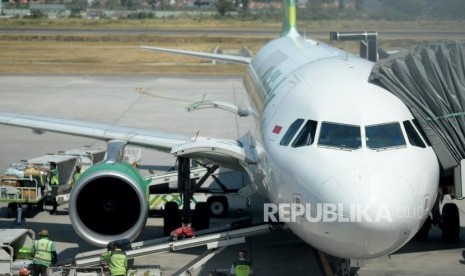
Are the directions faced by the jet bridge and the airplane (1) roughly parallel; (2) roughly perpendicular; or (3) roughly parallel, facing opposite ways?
roughly perpendicular

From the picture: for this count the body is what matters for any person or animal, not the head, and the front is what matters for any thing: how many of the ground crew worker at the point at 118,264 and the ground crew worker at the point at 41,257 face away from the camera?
2

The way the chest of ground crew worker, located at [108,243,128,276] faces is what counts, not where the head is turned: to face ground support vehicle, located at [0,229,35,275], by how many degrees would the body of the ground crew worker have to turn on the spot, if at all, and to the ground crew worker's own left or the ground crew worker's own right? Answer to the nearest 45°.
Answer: approximately 45° to the ground crew worker's own left

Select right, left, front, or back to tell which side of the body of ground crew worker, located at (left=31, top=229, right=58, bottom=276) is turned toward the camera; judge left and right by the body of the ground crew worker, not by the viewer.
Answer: back

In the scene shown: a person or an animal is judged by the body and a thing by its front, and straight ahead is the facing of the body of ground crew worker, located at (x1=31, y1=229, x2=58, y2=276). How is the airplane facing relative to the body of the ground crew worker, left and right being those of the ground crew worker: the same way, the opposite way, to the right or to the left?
the opposite way

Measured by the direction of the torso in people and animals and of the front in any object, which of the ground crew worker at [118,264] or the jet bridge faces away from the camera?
the ground crew worker

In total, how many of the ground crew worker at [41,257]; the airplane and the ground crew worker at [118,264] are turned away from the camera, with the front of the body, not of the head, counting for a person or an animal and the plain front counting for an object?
2

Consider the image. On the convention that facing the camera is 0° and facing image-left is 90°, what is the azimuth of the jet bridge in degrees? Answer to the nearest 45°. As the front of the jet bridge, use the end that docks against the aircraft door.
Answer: approximately 90°

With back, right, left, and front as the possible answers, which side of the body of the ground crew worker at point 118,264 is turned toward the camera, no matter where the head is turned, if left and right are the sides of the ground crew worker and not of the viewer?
back

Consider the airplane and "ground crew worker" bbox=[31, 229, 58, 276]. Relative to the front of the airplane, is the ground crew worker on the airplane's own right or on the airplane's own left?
on the airplane's own right

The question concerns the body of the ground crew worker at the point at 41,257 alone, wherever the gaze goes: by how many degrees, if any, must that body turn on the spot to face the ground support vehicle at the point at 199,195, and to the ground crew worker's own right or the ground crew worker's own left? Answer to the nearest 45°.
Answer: approximately 45° to the ground crew worker's own right
